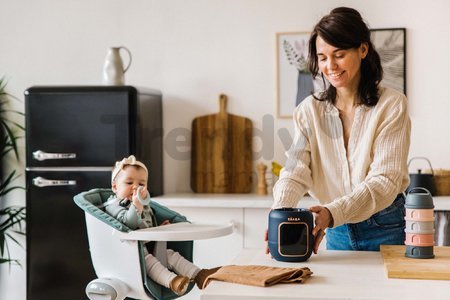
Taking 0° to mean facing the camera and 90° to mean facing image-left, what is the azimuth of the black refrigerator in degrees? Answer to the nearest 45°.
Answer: approximately 0°

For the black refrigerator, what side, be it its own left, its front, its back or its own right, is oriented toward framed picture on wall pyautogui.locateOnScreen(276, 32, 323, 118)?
left

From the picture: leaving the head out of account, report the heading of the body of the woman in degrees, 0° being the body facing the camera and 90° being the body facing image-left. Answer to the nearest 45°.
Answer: approximately 45°

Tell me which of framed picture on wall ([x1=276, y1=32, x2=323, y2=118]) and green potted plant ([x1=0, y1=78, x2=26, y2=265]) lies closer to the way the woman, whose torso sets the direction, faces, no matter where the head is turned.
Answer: the green potted plant

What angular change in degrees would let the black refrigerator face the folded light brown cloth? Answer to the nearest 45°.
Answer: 0° — it already faces it

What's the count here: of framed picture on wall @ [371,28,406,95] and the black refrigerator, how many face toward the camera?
2

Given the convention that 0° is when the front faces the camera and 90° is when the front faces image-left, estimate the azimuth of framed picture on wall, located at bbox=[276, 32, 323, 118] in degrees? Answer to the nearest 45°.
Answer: approximately 0°
